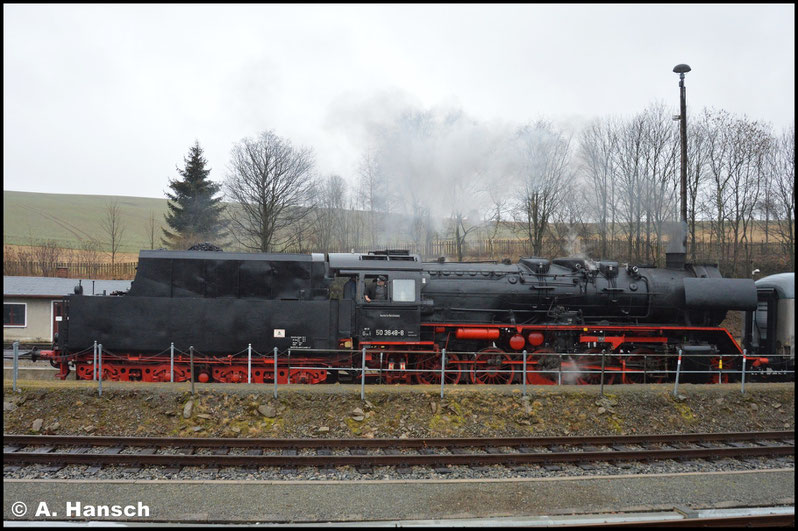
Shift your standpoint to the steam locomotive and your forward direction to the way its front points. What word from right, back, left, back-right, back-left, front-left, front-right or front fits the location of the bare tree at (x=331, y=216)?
left

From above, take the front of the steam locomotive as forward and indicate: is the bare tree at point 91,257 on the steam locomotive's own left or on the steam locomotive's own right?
on the steam locomotive's own left

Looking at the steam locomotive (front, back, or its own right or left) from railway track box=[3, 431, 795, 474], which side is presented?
right

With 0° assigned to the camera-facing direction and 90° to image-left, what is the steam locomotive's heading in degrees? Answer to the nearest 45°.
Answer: approximately 270°
